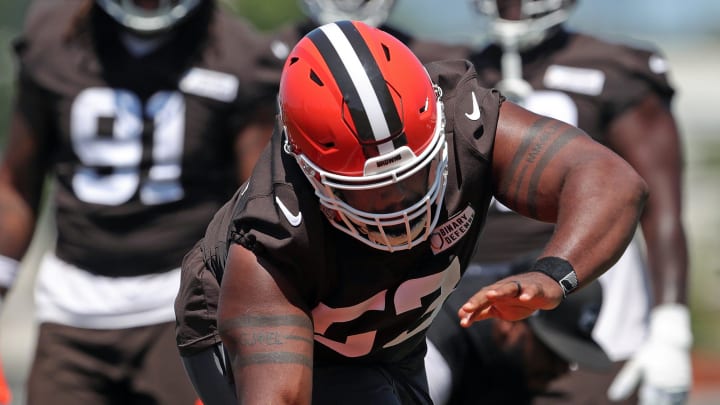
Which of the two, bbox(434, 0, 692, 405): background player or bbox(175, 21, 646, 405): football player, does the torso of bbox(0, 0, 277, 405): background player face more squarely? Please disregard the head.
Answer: the football player

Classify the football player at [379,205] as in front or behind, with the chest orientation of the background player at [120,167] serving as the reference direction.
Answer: in front

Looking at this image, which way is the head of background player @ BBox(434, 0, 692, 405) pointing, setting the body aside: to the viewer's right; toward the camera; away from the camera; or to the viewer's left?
toward the camera

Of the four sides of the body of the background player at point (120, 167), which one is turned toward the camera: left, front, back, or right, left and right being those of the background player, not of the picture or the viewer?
front

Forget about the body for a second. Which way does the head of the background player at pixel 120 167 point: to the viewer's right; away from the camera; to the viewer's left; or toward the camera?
toward the camera

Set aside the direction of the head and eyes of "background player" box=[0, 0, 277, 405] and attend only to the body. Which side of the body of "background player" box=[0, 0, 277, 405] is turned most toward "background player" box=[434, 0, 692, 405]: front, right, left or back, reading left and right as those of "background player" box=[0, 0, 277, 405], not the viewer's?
left

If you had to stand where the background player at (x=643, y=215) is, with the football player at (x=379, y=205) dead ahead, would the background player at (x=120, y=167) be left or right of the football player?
right

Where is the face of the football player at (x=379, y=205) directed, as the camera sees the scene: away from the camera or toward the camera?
toward the camera
